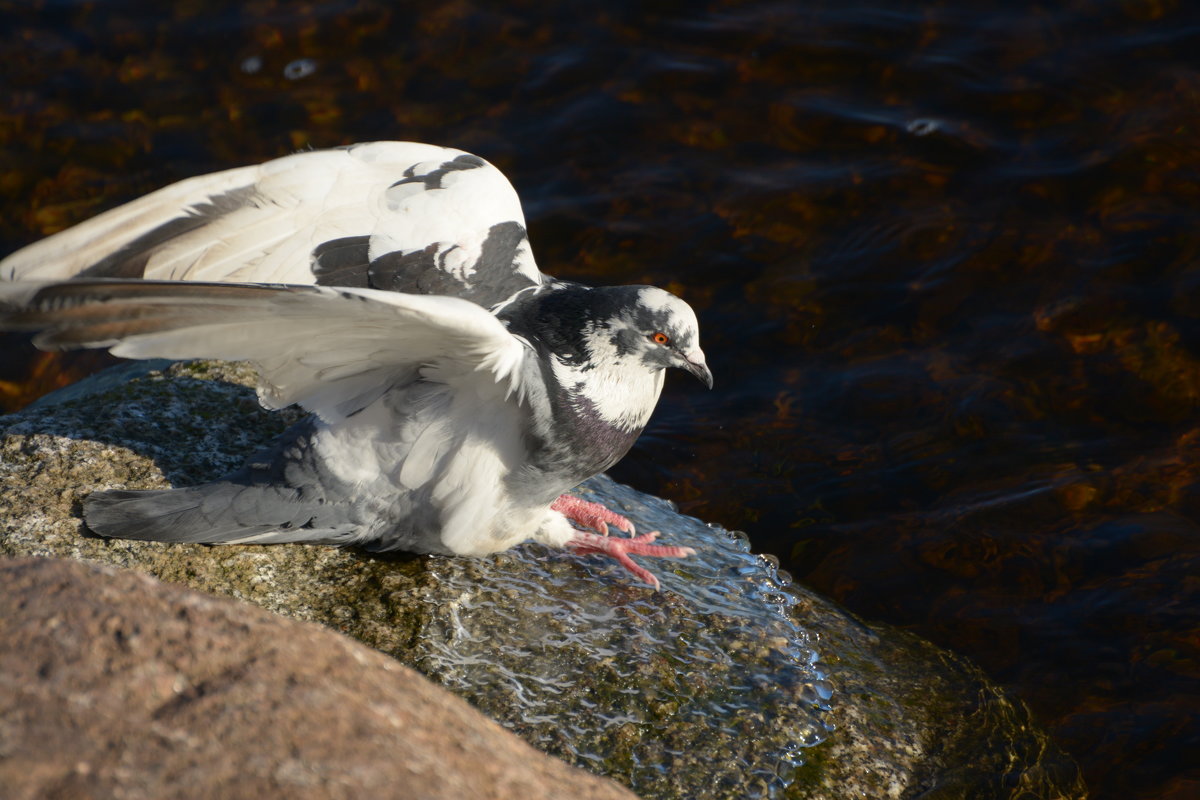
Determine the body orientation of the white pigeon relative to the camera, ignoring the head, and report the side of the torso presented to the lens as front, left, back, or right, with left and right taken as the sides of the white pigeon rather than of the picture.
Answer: right

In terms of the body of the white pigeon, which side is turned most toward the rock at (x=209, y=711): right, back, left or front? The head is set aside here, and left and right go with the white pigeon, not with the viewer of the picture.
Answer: right
